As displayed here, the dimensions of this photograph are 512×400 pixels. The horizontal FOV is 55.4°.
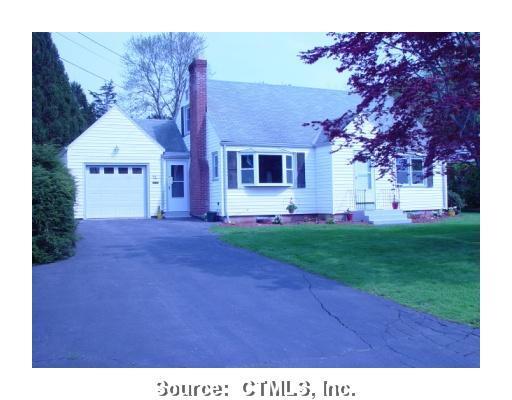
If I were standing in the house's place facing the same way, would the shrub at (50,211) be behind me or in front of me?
in front

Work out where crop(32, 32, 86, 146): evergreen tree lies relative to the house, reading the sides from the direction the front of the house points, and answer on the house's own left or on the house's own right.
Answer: on the house's own right

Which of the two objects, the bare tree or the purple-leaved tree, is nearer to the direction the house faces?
the purple-leaved tree

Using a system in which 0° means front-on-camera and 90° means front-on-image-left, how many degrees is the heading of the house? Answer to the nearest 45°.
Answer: approximately 0°

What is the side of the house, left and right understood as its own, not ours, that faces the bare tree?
back

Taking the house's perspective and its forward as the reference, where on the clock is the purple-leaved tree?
The purple-leaved tree is roughly at 11 o'clock from the house.
